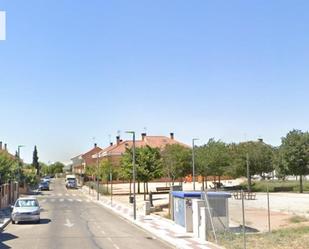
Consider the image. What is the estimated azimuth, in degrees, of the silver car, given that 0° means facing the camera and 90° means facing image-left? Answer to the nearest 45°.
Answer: approximately 0°

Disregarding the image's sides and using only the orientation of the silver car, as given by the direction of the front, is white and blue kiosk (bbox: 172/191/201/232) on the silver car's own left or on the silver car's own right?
on the silver car's own left
